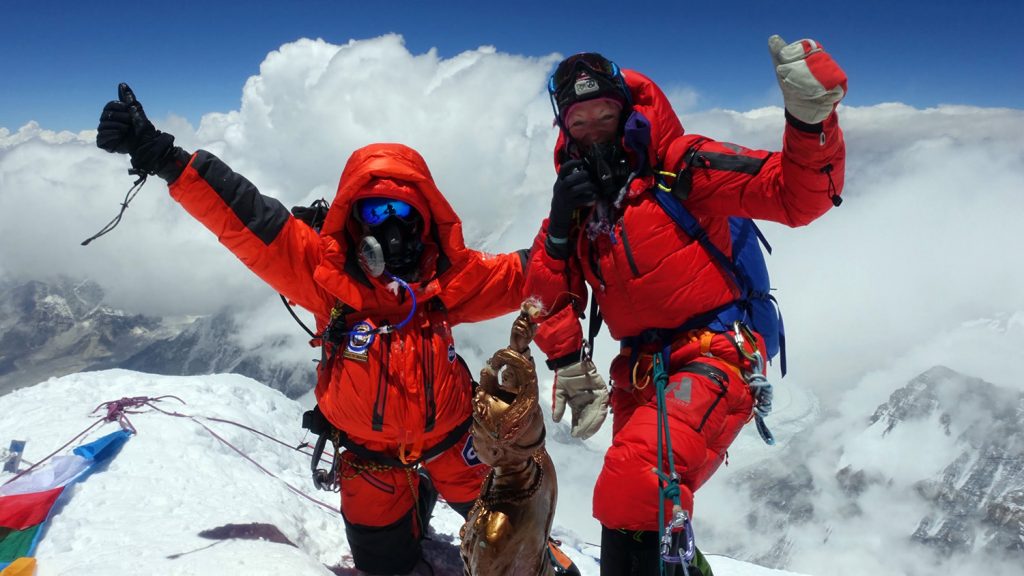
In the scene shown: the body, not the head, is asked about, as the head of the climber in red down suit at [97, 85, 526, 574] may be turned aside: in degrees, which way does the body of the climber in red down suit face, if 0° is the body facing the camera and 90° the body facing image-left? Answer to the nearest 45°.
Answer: approximately 0°

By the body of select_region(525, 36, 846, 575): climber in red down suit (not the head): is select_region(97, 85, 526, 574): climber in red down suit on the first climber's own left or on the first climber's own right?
on the first climber's own right

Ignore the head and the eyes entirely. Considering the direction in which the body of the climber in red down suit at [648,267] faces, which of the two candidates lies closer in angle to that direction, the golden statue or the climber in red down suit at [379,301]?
the golden statue

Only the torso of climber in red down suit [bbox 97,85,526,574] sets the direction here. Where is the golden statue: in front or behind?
in front

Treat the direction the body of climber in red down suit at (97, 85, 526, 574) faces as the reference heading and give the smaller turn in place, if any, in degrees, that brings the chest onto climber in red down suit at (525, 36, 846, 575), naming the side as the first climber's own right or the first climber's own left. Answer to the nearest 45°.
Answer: approximately 45° to the first climber's own left

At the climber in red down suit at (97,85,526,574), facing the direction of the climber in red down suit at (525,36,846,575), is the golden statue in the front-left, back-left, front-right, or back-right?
front-right

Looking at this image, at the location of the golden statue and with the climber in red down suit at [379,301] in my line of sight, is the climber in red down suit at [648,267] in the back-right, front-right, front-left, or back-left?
front-right

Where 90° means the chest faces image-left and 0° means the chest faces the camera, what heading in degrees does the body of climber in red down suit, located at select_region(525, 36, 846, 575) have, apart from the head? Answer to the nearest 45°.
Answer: approximately 45°

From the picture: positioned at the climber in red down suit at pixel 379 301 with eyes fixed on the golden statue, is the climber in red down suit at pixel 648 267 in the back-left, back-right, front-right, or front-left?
front-left

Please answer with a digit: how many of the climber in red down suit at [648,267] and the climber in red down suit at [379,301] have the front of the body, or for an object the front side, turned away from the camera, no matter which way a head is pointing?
0
